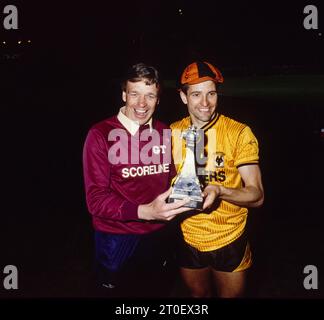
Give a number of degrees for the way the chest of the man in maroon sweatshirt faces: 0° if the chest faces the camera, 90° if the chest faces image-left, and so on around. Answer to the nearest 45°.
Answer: approximately 315°

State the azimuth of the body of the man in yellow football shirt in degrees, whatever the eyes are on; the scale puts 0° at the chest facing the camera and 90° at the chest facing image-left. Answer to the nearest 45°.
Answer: approximately 45°
